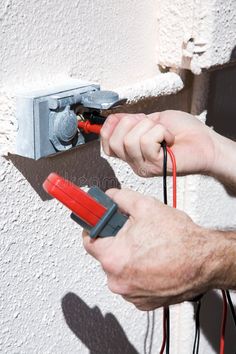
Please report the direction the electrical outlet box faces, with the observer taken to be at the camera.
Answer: facing the viewer and to the right of the viewer
